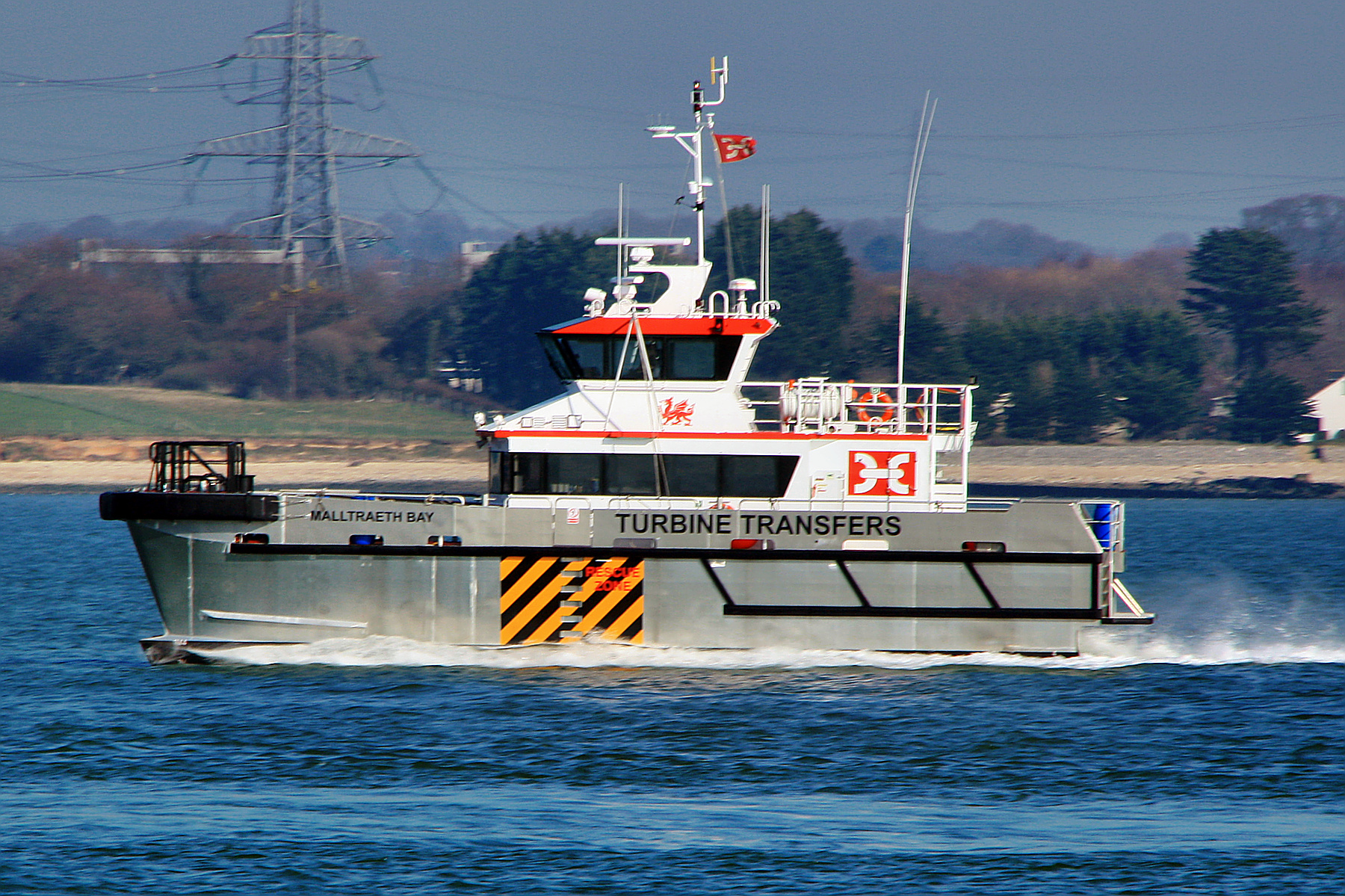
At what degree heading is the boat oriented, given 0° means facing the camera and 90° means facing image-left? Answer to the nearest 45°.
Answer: approximately 90°
